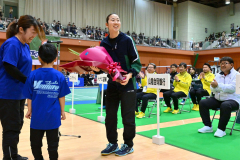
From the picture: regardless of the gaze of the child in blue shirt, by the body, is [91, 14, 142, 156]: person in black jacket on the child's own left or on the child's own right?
on the child's own right

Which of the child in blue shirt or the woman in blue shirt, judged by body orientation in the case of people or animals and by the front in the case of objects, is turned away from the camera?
the child in blue shirt

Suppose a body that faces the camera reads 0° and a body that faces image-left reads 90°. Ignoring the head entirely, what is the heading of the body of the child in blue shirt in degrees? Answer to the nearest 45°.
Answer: approximately 180°

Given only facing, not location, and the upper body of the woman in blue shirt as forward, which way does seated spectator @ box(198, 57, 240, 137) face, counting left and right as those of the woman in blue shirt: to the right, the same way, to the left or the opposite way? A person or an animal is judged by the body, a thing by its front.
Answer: the opposite way

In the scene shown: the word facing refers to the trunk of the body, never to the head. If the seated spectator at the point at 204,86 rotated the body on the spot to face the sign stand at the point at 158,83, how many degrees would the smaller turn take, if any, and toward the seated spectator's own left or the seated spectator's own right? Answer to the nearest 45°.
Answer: approximately 45° to the seated spectator's own left

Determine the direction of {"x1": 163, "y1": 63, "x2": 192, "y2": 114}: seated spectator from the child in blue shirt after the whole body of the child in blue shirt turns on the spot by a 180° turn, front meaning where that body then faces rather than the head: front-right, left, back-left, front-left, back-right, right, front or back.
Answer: back-left

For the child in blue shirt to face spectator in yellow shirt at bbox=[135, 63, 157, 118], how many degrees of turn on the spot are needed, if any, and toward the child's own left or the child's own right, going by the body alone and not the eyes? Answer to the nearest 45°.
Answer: approximately 45° to the child's own right

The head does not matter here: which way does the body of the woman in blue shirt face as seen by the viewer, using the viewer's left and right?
facing to the right of the viewer

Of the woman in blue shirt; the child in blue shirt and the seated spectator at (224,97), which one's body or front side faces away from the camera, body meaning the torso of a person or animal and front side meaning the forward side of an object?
the child in blue shirt

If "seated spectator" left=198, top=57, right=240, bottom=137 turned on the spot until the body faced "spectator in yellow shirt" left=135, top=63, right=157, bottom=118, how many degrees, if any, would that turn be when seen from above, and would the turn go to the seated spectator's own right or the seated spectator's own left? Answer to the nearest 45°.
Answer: approximately 90° to the seated spectator's own right

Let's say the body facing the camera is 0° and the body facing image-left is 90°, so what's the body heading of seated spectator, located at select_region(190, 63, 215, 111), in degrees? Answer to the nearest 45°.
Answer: approximately 45°

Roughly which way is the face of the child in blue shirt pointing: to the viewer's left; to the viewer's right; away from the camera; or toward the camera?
away from the camera
